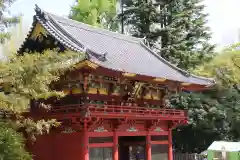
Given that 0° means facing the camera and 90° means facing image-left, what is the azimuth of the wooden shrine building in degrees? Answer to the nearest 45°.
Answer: approximately 315°

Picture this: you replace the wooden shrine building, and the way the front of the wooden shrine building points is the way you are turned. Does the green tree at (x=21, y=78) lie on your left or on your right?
on your right

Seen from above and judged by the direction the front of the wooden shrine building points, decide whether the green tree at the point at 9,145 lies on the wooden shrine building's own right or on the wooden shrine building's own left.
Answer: on the wooden shrine building's own right

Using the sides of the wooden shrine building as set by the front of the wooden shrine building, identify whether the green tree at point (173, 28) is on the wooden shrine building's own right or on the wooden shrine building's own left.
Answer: on the wooden shrine building's own left

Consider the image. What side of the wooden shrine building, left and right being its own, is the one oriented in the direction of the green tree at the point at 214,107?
left
